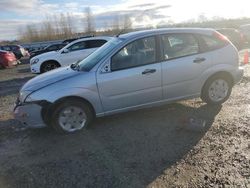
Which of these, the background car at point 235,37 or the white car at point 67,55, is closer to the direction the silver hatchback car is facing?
the white car

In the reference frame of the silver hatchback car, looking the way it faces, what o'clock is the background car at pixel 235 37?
The background car is roughly at 4 o'clock from the silver hatchback car.

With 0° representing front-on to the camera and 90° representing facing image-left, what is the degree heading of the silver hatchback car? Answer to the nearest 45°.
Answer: approximately 90°

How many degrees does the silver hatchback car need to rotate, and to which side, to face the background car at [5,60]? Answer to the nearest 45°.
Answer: approximately 45° to its right

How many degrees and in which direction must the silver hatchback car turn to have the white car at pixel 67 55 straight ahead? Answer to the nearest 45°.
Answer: approximately 90° to its right
